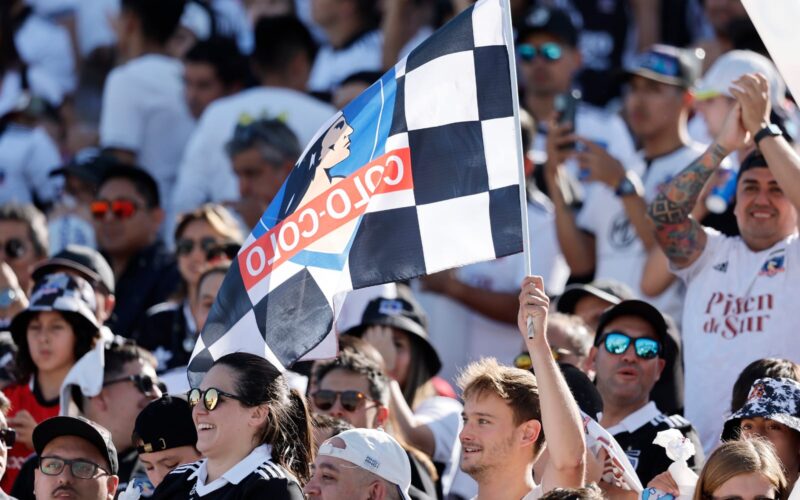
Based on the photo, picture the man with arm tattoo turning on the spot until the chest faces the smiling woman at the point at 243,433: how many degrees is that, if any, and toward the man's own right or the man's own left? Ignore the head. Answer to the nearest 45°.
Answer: approximately 45° to the man's own right

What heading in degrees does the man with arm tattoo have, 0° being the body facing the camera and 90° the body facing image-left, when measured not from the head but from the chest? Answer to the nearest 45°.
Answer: approximately 0°
